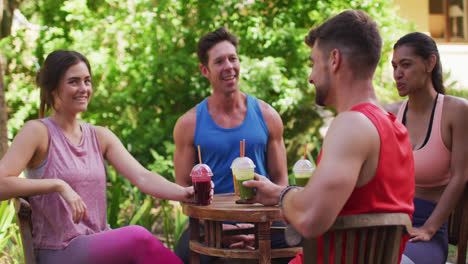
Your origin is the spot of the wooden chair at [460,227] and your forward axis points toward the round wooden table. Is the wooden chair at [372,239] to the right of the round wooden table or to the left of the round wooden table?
left

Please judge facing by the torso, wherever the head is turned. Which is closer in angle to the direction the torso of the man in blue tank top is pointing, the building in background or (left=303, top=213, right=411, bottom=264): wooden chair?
the wooden chair

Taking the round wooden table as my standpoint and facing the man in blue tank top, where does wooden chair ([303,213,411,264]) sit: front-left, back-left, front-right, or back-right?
back-right

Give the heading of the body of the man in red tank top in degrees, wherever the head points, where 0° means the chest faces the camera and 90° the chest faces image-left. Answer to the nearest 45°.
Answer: approximately 135°

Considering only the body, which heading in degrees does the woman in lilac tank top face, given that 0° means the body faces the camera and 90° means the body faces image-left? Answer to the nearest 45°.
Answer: approximately 315°

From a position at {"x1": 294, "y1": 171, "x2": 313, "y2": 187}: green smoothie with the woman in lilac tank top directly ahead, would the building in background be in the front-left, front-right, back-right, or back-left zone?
back-right

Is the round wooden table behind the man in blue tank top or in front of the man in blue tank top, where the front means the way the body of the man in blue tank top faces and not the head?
in front

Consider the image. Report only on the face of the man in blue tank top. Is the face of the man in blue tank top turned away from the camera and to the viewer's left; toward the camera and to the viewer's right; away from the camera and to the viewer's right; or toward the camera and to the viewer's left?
toward the camera and to the viewer's right

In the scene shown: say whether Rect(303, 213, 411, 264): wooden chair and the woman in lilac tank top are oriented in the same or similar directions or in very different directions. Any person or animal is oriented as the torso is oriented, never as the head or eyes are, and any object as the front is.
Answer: very different directions

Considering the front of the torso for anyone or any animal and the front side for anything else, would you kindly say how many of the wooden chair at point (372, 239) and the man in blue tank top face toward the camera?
1

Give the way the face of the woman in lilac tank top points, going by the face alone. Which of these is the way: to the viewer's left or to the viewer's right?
to the viewer's right

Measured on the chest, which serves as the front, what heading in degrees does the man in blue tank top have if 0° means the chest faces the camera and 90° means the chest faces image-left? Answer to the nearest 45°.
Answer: approximately 0°

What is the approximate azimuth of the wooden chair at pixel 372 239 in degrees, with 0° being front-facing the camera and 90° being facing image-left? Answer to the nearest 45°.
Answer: approximately 135°
